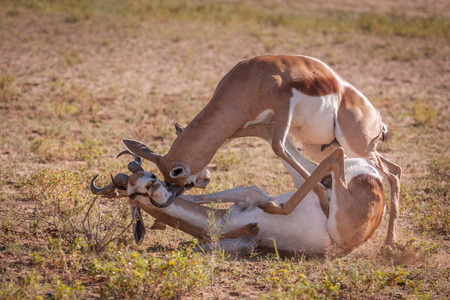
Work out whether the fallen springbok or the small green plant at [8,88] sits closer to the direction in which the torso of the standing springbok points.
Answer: the small green plant

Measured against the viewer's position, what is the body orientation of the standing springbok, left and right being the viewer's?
facing to the left of the viewer

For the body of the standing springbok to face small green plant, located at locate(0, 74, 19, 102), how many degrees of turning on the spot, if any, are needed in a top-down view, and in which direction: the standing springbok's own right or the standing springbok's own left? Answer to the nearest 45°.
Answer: approximately 45° to the standing springbok's own right
